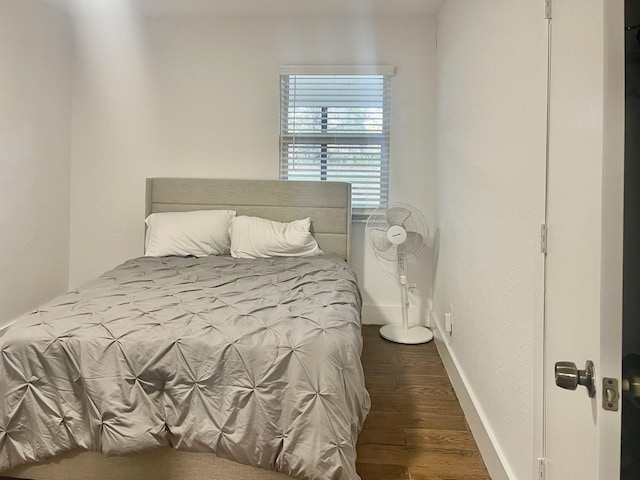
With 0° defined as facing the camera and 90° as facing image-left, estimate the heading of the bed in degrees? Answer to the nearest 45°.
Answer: approximately 0°

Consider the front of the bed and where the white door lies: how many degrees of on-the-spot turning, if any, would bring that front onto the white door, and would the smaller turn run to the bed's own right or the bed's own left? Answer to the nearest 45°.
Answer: approximately 45° to the bed's own left
